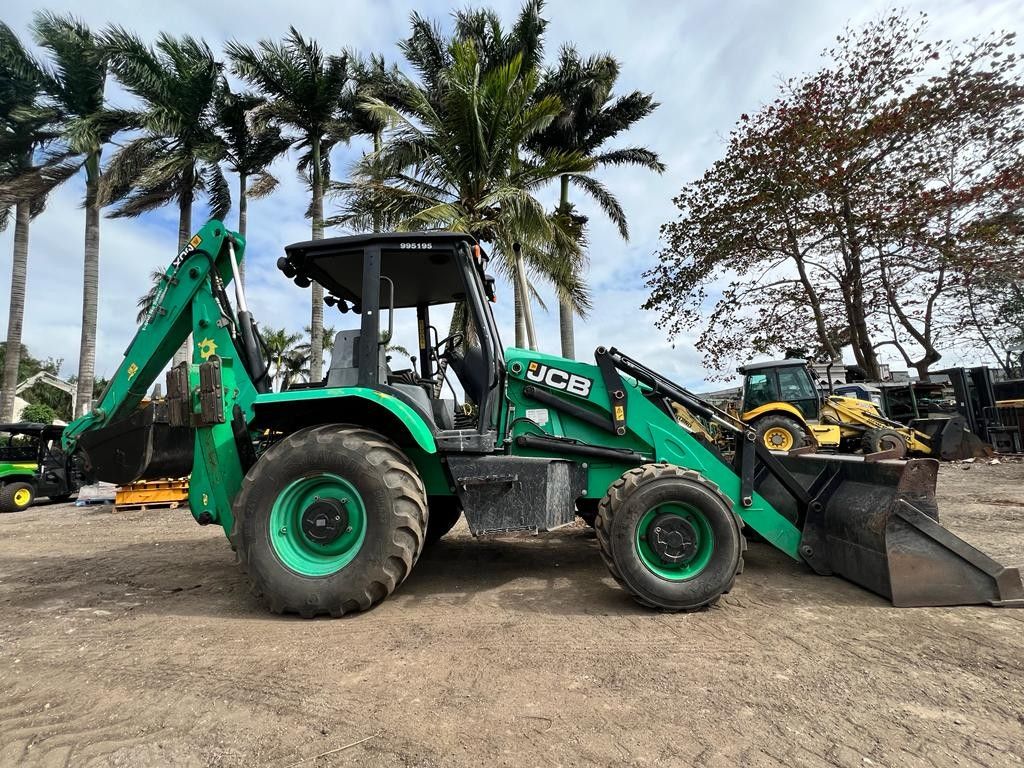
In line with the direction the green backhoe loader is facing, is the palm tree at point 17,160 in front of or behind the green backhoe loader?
behind

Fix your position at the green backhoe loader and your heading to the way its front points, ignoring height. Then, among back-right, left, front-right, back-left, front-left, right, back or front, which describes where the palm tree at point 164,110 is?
back-left

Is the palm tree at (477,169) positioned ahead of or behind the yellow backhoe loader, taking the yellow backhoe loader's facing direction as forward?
behind

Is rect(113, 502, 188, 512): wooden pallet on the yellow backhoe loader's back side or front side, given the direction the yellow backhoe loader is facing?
on the back side

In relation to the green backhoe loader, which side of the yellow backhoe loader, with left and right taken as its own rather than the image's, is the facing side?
right

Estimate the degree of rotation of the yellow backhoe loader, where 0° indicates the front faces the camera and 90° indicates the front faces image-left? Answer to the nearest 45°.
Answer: approximately 270°

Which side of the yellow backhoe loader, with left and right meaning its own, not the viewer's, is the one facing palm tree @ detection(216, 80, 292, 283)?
back

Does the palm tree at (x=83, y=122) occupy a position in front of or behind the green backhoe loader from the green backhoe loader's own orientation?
behind

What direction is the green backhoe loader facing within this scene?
to the viewer's right

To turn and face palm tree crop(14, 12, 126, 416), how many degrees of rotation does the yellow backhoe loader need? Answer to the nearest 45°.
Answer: approximately 180°
